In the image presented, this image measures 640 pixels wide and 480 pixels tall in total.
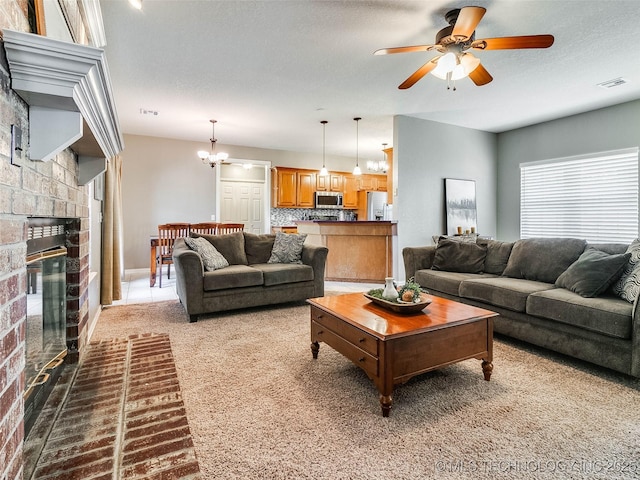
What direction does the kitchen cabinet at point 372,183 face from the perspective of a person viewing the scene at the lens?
facing the viewer

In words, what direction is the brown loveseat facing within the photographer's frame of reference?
facing the viewer and to the right of the viewer

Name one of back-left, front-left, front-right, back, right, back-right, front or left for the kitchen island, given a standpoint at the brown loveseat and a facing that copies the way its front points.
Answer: left

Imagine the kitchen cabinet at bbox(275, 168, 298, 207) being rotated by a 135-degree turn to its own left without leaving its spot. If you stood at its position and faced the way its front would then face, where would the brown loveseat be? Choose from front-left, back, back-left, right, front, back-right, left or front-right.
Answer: back-right

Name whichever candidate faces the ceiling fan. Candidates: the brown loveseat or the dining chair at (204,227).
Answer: the brown loveseat

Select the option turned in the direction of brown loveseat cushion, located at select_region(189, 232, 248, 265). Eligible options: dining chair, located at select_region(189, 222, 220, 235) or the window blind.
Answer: the window blind

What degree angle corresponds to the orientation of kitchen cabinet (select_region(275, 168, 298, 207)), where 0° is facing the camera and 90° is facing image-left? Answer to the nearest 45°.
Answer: approximately 0°

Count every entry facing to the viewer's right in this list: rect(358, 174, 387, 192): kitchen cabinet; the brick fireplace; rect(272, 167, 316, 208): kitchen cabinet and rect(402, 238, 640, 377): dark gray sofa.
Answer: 1

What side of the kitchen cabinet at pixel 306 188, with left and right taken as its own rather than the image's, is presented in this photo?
front

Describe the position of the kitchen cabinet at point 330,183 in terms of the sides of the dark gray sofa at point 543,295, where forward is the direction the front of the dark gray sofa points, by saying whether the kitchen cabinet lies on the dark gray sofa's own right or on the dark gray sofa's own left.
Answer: on the dark gray sofa's own right

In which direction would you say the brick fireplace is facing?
to the viewer's right

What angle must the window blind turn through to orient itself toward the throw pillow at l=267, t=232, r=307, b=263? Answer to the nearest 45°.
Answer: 0° — it already faces it

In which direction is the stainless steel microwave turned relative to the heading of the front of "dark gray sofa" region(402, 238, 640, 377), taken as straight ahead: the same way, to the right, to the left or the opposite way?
to the left

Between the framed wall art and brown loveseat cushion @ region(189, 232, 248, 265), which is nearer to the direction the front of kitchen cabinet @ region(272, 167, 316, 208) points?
the brown loveseat cushion
